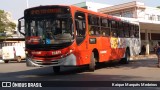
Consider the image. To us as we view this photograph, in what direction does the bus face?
facing the viewer and to the left of the viewer
